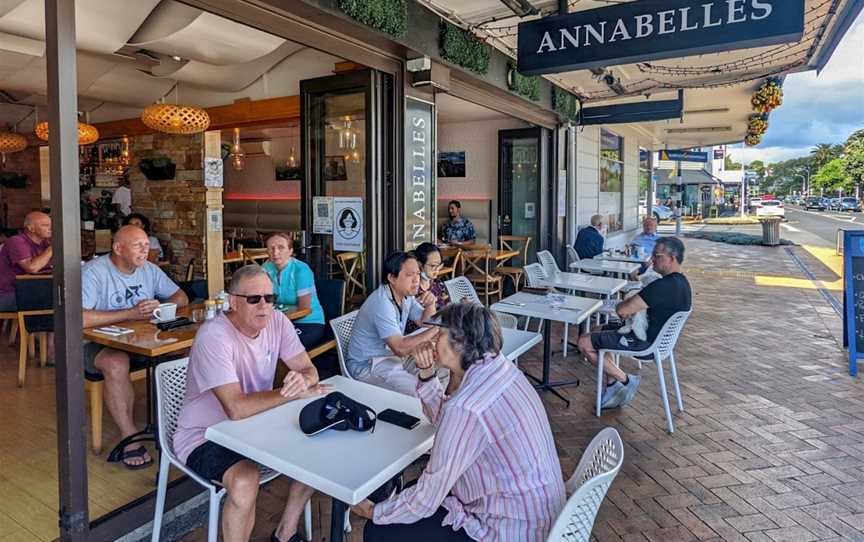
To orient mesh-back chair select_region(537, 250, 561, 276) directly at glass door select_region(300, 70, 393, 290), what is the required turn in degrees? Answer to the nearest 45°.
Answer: approximately 90° to its right

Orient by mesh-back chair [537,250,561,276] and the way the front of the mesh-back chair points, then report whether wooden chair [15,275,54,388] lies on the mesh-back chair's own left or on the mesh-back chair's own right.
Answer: on the mesh-back chair's own right

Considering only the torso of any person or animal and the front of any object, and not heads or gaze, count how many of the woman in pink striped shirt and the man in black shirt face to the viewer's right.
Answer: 0

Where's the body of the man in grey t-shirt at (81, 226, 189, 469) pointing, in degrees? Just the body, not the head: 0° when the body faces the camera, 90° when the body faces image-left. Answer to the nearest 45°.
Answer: approximately 315°

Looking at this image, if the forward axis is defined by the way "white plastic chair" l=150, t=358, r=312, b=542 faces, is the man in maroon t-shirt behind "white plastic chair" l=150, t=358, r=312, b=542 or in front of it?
behind

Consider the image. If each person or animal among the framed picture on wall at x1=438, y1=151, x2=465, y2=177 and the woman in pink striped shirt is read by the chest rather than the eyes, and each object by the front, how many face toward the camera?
1

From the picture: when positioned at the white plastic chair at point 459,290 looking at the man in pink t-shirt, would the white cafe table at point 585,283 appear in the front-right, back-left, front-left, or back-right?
back-left

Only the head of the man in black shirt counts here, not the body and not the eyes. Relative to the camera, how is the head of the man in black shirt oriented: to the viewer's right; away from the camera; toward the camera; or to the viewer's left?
to the viewer's left

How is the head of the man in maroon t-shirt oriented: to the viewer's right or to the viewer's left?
to the viewer's right

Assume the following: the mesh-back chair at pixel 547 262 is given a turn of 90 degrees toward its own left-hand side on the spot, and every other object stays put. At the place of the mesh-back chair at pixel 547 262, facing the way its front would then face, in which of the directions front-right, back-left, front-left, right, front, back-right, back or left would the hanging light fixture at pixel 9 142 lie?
back-left

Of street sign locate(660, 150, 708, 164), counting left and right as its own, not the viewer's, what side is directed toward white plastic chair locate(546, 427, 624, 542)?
front

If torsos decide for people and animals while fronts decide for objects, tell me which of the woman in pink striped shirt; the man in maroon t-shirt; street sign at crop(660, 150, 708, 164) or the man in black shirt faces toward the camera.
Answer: the street sign

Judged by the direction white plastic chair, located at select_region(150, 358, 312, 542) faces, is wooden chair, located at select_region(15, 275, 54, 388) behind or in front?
behind
